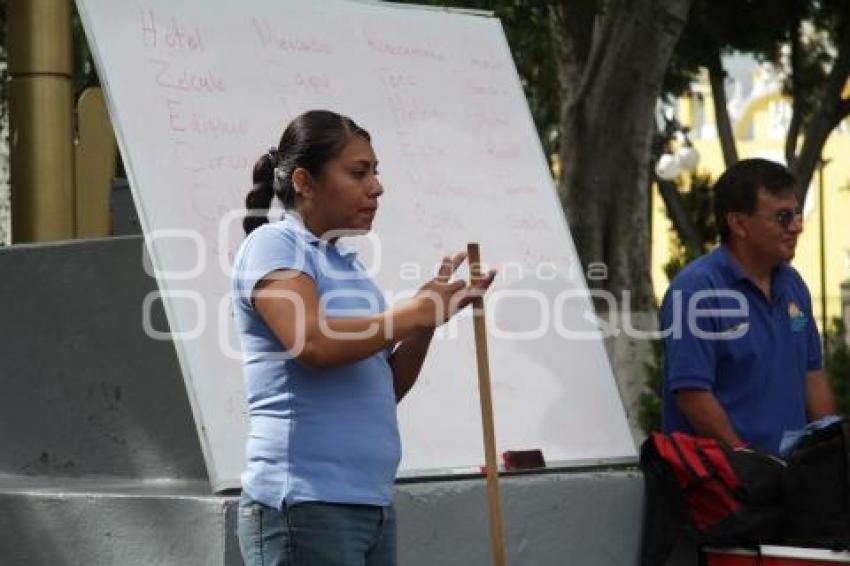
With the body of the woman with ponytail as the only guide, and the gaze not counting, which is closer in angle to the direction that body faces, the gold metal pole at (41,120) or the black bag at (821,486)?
the black bag

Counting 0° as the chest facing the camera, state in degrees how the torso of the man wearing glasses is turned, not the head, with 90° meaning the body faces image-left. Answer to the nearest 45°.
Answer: approximately 315°

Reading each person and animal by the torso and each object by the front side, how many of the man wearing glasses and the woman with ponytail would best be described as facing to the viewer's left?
0

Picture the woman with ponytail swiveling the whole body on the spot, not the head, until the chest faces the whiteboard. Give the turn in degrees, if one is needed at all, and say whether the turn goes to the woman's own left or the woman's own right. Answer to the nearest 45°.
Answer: approximately 90° to the woman's own left

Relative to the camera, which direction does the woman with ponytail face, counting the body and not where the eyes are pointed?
to the viewer's right

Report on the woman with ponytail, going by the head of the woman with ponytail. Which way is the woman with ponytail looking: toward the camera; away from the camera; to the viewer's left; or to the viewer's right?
to the viewer's right

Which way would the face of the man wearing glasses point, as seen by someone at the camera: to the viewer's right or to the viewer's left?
to the viewer's right
